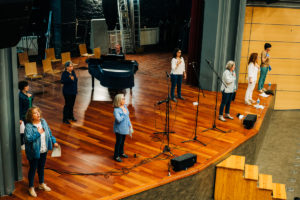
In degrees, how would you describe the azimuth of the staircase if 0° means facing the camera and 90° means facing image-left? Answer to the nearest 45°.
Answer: approximately 270°

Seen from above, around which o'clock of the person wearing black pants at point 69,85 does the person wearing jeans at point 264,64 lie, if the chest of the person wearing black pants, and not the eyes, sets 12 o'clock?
The person wearing jeans is roughly at 10 o'clock from the person wearing black pants.

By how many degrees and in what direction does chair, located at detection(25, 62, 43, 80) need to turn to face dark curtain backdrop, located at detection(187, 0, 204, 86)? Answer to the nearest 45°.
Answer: approximately 45° to its left

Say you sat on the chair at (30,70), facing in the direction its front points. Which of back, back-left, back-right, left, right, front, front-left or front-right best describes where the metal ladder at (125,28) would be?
left

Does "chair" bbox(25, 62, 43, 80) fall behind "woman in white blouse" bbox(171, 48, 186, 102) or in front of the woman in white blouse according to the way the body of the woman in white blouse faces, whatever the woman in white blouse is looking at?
behind

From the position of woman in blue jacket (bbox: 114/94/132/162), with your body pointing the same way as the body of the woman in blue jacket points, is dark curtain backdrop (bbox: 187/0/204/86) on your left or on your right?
on your left

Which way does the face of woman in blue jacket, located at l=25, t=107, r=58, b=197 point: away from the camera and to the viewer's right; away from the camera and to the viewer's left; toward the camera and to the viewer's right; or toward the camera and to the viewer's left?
toward the camera and to the viewer's right

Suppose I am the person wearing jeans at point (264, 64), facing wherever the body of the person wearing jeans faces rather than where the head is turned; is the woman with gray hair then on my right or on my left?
on my right
